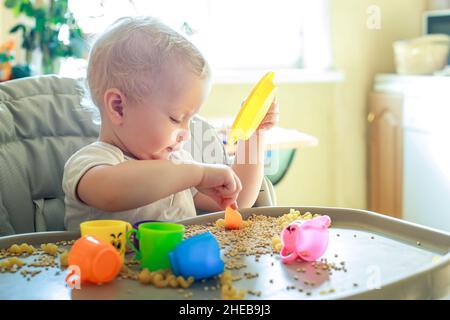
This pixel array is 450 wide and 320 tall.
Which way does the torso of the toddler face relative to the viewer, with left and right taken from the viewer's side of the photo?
facing the viewer and to the right of the viewer

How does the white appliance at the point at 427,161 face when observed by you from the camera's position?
facing the viewer and to the left of the viewer

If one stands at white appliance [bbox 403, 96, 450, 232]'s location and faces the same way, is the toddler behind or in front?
in front

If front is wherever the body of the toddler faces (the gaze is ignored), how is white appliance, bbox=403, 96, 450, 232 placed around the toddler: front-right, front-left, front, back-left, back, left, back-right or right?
left

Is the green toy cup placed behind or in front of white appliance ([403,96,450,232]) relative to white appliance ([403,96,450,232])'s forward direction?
in front

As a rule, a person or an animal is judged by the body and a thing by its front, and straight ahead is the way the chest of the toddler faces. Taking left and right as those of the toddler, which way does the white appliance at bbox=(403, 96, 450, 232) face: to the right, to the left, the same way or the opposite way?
to the right

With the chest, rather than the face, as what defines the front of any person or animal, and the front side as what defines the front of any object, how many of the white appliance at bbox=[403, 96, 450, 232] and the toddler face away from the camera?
0

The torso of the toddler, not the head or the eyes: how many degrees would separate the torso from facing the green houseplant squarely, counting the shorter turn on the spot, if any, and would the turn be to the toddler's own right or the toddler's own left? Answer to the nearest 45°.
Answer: approximately 135° to the toddler's own left
